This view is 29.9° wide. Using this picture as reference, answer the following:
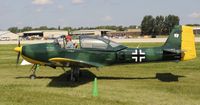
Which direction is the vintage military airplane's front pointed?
to the viewer's left
